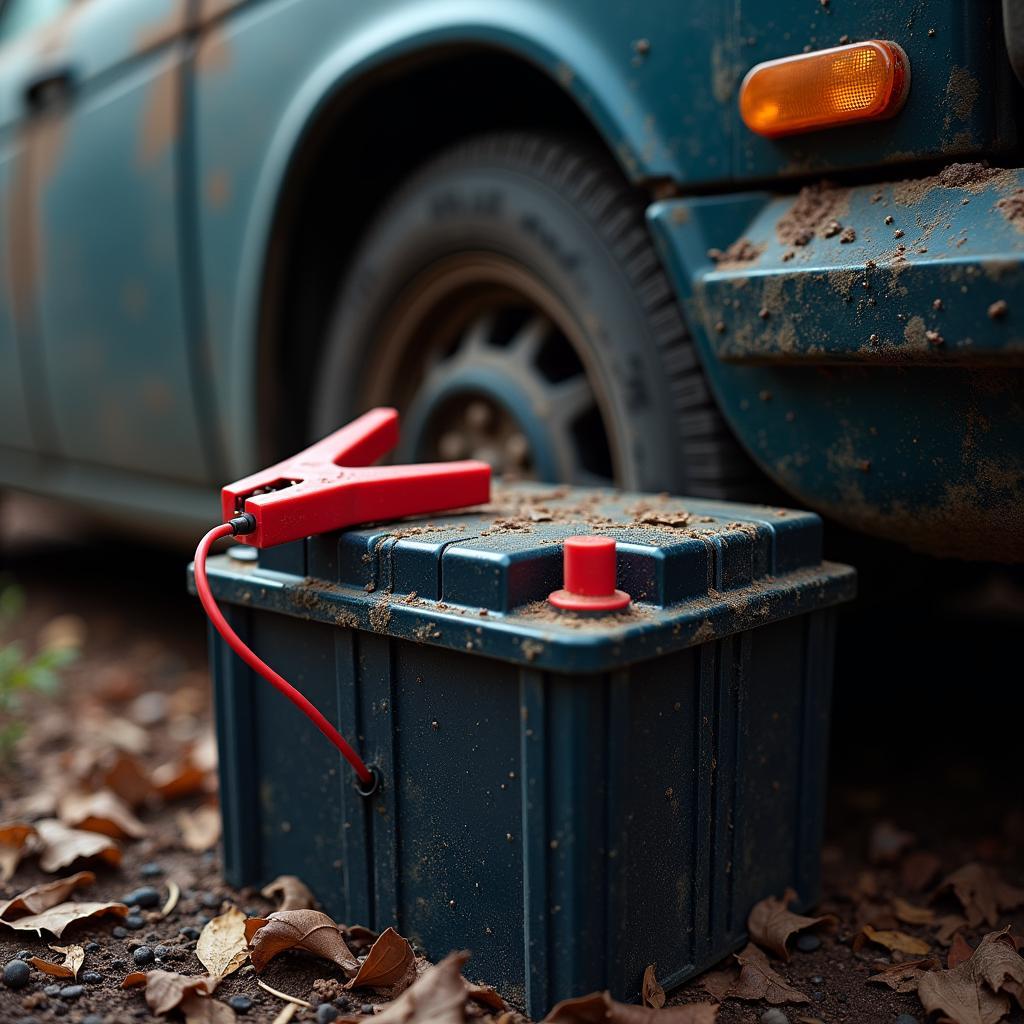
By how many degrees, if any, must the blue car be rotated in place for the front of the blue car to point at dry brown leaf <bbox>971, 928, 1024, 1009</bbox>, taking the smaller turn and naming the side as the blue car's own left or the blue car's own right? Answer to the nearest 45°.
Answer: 0° — it already faces it

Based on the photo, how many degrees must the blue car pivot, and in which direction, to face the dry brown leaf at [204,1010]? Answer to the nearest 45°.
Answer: approximately 90° to its right

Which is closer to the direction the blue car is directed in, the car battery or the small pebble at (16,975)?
the car battery

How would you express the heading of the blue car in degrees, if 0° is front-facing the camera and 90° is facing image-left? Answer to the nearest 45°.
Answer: approximately 315°
